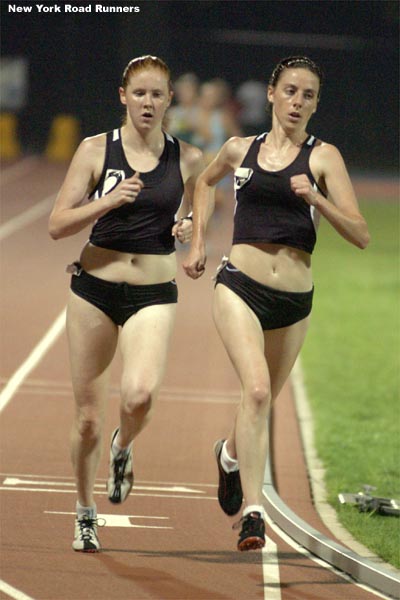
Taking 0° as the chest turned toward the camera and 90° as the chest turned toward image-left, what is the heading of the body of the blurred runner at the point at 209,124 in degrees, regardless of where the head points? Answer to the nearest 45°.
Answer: approximately 0°
